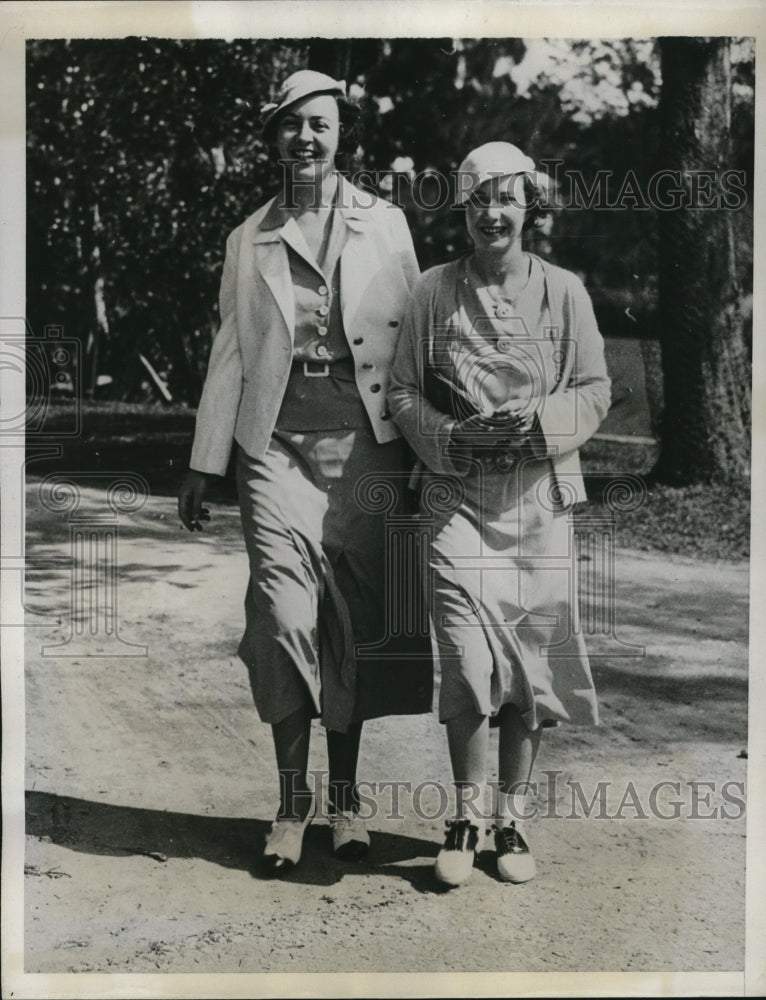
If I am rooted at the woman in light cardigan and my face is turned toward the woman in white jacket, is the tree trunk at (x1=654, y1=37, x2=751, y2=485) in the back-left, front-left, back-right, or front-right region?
back-right

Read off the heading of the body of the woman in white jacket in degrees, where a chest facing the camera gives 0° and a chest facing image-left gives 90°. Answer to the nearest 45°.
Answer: approximately 0°

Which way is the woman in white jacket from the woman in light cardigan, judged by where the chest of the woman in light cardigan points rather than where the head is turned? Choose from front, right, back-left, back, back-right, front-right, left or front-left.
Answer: right

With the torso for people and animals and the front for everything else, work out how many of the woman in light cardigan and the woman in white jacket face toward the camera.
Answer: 2

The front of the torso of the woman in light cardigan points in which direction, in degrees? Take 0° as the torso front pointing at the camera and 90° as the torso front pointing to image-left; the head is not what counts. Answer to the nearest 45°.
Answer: approximately 0°

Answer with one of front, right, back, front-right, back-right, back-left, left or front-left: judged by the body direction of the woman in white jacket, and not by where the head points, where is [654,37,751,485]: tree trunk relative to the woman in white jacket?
left

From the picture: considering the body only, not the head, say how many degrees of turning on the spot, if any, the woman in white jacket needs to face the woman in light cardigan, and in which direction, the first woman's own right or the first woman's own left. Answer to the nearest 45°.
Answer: approximately 90° to the first woman's own left
